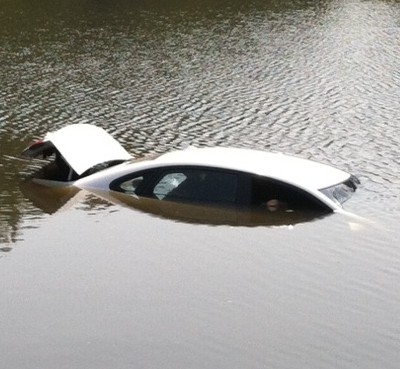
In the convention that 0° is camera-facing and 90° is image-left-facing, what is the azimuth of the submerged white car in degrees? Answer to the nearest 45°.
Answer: approximately 315°
